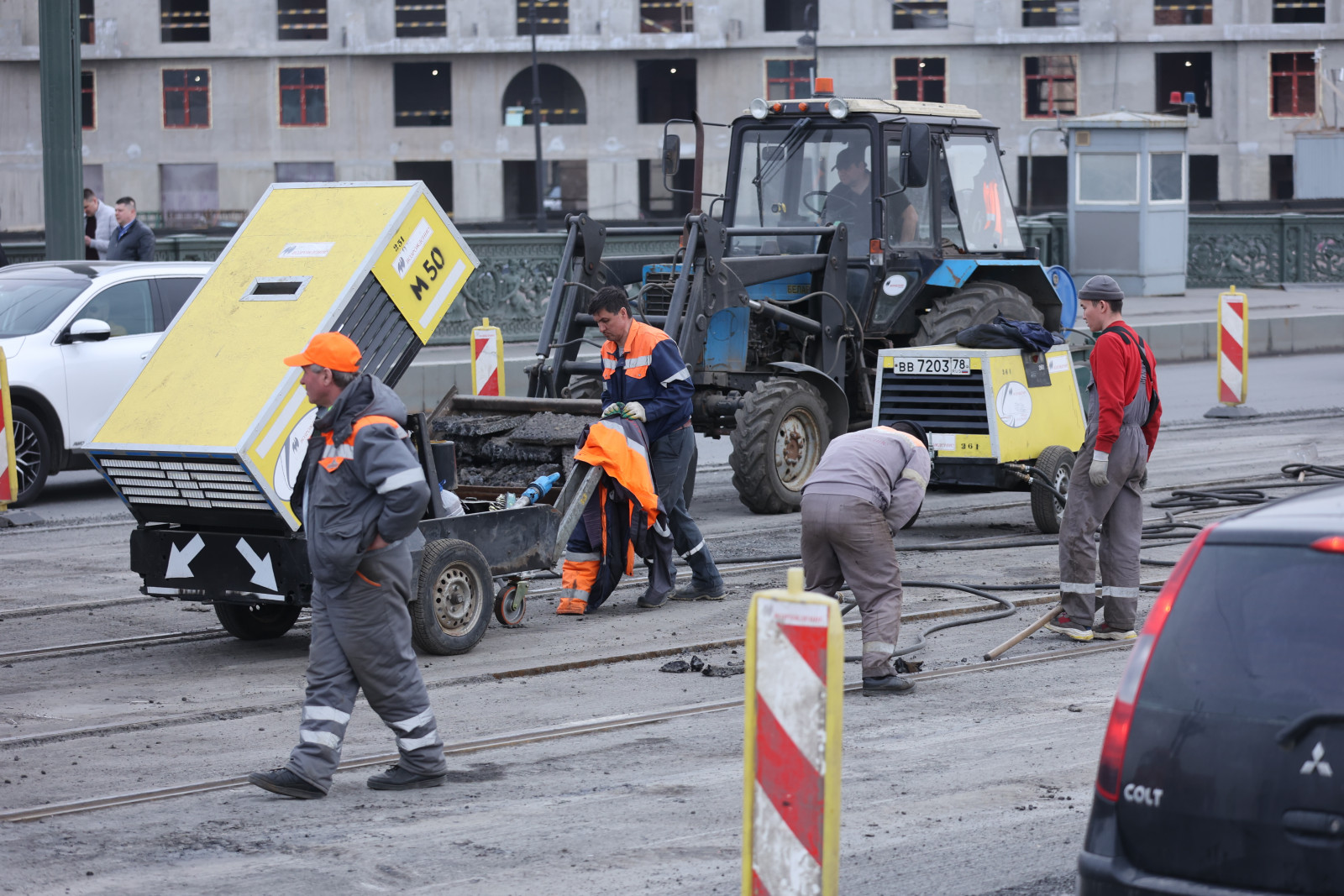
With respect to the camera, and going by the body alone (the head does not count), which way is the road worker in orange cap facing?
to the viewer's left

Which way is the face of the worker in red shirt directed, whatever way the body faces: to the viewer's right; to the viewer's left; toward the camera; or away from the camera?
to the viewer's left

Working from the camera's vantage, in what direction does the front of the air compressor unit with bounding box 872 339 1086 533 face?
facing away from the viewer and to the right of the viewer

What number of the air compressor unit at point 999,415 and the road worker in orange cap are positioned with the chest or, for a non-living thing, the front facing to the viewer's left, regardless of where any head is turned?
1

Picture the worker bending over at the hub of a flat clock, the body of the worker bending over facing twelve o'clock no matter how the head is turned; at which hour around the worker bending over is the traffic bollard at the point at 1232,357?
The traffic bollard is roughly at 11 o'clock from the worker bending over.

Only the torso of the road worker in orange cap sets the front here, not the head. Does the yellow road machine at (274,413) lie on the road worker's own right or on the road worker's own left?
on the road worker's own right

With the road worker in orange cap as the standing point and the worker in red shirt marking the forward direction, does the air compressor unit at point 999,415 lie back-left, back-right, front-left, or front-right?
front-left

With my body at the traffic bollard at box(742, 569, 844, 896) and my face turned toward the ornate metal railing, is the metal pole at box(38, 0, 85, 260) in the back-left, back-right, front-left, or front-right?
front-left

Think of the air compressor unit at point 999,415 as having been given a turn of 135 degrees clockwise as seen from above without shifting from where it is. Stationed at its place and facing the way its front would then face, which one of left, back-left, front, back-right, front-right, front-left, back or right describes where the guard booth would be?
back
